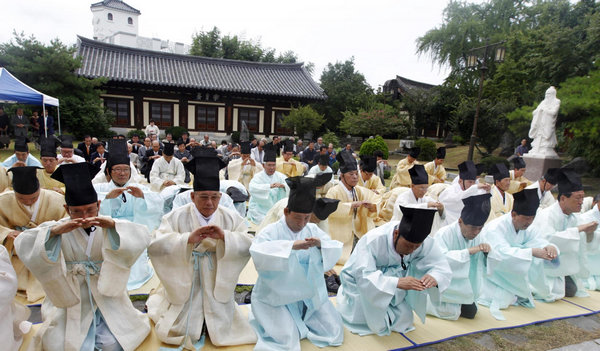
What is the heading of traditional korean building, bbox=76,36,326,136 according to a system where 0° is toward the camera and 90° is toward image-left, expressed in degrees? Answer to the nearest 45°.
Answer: approximately 0°

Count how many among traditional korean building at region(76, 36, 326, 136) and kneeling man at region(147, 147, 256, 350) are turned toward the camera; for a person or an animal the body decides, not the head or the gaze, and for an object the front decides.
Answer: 2

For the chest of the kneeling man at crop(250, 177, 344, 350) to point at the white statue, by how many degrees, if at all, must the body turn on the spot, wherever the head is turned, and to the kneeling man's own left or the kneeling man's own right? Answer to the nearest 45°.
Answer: approximately 90° to the kneeling man's own left

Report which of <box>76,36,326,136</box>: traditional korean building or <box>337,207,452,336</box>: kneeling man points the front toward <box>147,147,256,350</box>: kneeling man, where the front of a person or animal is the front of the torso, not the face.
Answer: the traditional korean building

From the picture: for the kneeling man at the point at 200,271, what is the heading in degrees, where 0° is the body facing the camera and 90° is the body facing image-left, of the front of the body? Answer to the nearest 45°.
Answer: approximately 0°

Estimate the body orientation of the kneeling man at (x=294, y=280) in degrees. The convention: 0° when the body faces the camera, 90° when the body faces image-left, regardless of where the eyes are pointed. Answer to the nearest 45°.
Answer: approximately 315°

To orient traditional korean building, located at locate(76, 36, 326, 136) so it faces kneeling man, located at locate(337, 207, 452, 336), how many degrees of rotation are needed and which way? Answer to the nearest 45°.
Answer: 0° — it already faces them

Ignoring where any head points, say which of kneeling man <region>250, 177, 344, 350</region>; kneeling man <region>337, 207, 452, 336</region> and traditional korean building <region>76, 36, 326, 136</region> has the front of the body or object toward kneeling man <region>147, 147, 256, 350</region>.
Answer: the traditional korean building
